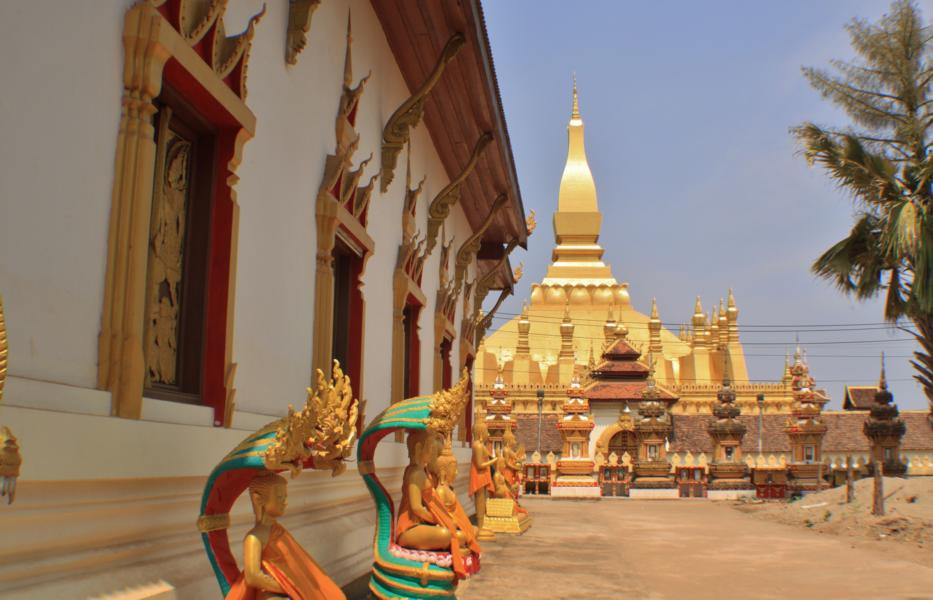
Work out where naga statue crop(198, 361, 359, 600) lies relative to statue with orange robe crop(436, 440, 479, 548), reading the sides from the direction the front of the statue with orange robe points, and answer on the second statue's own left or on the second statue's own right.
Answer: on the second statue's own right

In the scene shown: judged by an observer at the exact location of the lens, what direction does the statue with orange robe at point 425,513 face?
facing to the right of the viewer

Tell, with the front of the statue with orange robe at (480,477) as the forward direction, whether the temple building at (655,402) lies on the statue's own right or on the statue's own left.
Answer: on the statue's own left

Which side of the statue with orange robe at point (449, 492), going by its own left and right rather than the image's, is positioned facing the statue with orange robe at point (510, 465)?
left

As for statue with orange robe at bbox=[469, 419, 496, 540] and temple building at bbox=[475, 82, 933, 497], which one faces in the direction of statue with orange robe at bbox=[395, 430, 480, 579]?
the temple building

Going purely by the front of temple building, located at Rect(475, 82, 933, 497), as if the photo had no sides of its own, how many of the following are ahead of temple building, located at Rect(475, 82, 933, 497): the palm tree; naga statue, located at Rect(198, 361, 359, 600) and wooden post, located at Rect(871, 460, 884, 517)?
3

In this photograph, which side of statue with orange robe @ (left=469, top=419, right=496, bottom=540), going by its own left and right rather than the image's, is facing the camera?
right

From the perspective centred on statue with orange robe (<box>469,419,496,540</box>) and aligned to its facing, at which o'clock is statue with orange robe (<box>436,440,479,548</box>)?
statue with orange robe (<box>436,440,479,548</box>) is roughly at 3 o'clock from statue with orange robe (<box>469,419,496,540</box>).

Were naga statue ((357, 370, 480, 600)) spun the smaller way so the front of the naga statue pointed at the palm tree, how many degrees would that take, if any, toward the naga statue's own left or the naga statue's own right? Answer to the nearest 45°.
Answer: approximately 45° to the naga statue's own left

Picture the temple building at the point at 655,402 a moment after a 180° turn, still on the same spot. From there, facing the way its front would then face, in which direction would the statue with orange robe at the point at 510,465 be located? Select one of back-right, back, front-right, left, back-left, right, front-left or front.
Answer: back

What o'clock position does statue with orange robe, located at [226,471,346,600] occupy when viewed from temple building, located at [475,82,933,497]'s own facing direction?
The statue with orange robe is roughly at 12 o'clock from the temple building.

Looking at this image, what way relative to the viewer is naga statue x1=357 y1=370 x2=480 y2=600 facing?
to the viewer's right

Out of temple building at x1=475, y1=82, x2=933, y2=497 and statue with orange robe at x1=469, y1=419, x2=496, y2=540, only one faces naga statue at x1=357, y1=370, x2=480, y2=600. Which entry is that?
the temple building

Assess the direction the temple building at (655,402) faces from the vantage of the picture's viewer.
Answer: facing the viewer

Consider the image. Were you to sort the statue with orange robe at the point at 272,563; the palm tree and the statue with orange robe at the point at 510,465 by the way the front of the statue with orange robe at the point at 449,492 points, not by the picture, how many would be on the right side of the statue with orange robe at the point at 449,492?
1

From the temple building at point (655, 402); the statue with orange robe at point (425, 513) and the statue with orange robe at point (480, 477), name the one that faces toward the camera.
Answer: the temple building

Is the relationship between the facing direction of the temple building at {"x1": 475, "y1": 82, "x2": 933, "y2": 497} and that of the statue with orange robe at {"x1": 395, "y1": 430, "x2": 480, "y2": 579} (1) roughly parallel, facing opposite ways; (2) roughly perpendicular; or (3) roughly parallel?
roughly perpendicular
